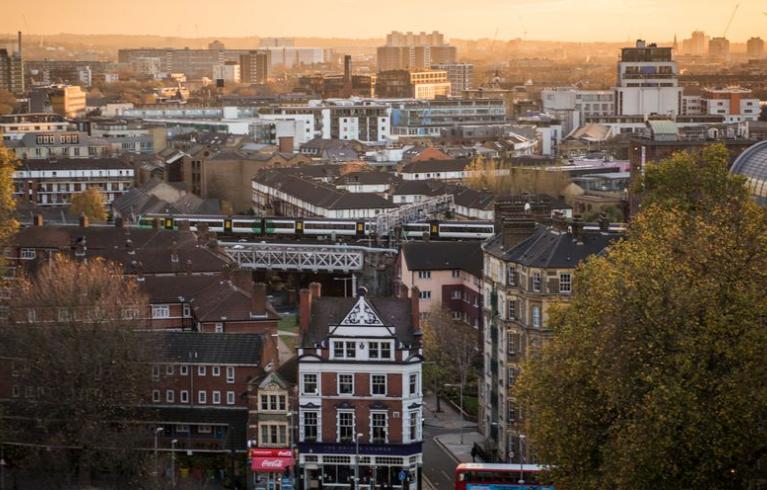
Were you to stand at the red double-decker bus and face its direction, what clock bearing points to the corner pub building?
The corner pub building is roughly at 7 o'clock from the red double-decker bus.

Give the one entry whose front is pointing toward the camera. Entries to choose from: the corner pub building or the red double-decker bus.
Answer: the corner pub building

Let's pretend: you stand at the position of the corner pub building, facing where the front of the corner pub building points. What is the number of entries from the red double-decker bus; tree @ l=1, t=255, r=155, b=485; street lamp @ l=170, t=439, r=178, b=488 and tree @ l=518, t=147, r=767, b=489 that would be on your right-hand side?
2

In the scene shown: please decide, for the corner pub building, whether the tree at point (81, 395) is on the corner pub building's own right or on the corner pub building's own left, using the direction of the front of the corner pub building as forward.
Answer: on the corner pub building's own right

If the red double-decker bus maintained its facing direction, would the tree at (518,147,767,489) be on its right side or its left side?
on its right

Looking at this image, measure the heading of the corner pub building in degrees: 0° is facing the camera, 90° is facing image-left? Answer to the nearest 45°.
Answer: approximately 0°

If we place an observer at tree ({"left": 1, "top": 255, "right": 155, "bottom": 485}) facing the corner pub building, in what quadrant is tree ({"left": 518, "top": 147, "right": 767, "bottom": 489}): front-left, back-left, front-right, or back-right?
front-right

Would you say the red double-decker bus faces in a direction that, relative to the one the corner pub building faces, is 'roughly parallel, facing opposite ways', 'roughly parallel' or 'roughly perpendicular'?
roughly perpendicular

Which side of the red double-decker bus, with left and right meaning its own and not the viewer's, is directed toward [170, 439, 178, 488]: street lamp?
back

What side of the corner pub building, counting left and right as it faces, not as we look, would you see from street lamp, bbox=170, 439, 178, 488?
right
